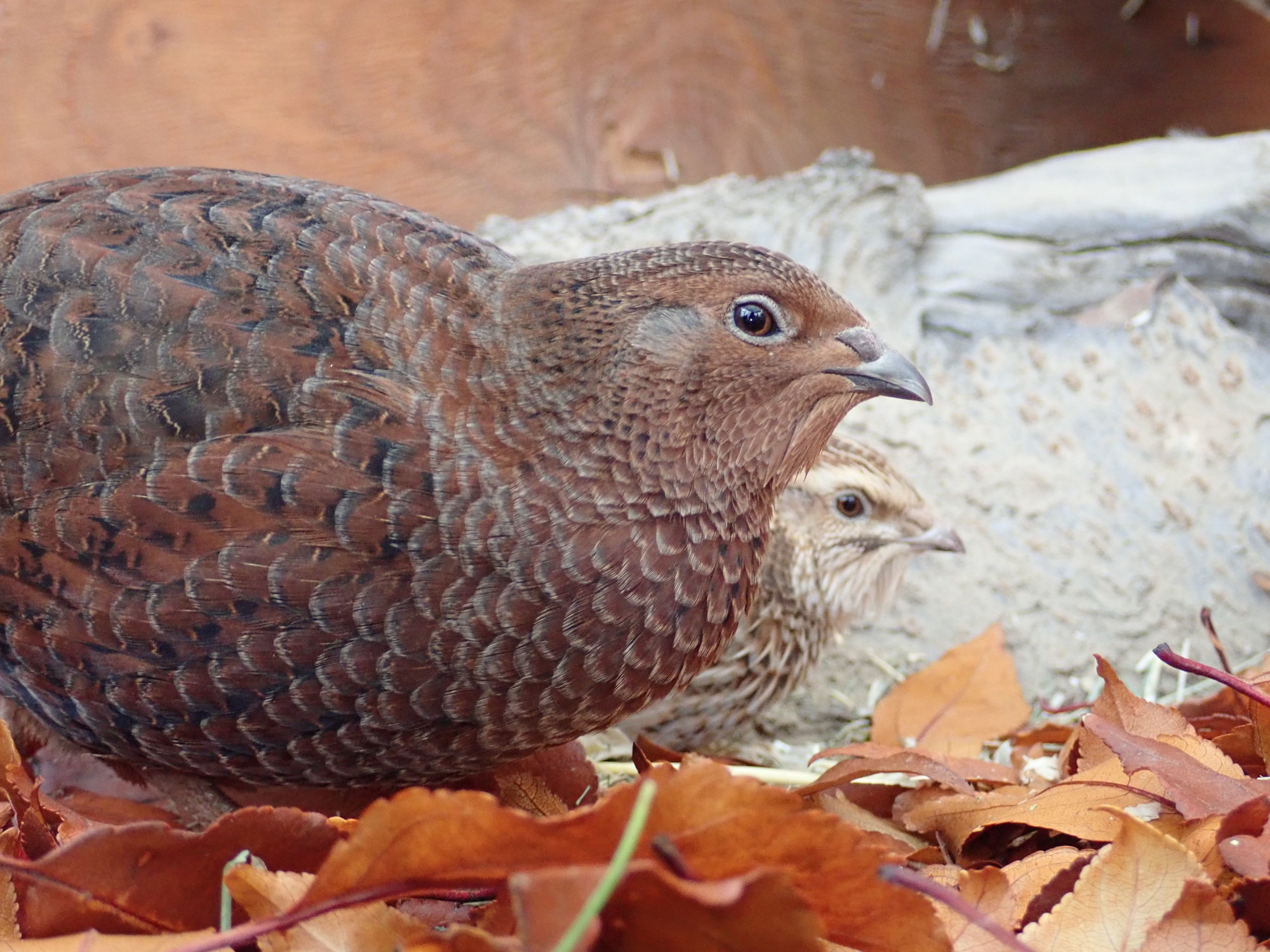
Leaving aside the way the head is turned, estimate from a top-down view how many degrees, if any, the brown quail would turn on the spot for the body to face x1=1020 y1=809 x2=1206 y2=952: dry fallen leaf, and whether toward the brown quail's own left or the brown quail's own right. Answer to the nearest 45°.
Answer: approximately 45° to the brown quail's own right

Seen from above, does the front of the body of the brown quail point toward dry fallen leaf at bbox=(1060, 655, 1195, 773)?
yes

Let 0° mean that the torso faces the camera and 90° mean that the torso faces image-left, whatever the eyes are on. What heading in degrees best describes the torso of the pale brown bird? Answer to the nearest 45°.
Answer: approximately 270°

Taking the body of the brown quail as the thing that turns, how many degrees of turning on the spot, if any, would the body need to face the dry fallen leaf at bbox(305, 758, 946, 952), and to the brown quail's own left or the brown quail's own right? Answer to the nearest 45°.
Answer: approximately 45° to the brown quail's own right

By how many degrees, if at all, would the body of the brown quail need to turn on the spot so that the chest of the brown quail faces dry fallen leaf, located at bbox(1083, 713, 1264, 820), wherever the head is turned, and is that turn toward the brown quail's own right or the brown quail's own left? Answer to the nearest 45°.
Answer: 0° — it already faces it

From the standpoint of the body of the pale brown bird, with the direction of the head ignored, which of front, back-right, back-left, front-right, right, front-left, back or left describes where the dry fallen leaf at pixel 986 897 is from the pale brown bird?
right

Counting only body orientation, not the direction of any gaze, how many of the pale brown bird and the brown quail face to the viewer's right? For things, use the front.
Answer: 2

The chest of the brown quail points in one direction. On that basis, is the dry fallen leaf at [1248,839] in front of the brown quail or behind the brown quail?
in front

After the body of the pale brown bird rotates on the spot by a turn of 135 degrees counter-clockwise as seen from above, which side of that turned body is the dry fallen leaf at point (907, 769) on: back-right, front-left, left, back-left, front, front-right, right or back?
back-left

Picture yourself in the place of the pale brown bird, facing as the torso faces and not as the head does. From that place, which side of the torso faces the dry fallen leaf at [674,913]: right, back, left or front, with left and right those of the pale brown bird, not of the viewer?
right

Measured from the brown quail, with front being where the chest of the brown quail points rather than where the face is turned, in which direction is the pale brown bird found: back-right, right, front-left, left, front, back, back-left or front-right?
front-left

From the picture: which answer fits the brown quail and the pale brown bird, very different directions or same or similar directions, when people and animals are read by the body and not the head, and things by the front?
same or similar directions

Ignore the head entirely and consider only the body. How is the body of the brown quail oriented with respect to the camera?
to the viewer's right
